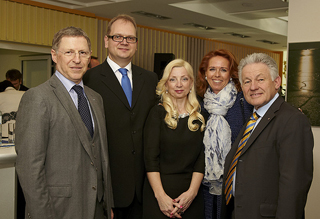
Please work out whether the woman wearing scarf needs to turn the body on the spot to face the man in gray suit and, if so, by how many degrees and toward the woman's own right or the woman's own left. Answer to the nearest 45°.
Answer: approximately 45° to the woman's own right

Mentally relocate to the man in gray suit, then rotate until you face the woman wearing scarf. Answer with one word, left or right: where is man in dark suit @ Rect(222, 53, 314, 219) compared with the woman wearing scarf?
right

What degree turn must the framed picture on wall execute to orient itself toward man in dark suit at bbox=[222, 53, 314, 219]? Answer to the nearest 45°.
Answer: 0° — it already faces them

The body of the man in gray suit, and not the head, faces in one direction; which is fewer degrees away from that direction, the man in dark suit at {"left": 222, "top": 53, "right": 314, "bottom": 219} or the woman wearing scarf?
the man in dark suit

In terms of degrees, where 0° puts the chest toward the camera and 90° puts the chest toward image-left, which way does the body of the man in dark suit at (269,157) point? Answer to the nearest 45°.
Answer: approximately 45°

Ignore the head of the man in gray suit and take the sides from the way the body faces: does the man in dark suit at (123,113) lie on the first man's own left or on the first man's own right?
on the first man's own left

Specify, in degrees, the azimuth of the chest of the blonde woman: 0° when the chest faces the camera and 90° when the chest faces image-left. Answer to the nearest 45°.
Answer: approximately 0°
